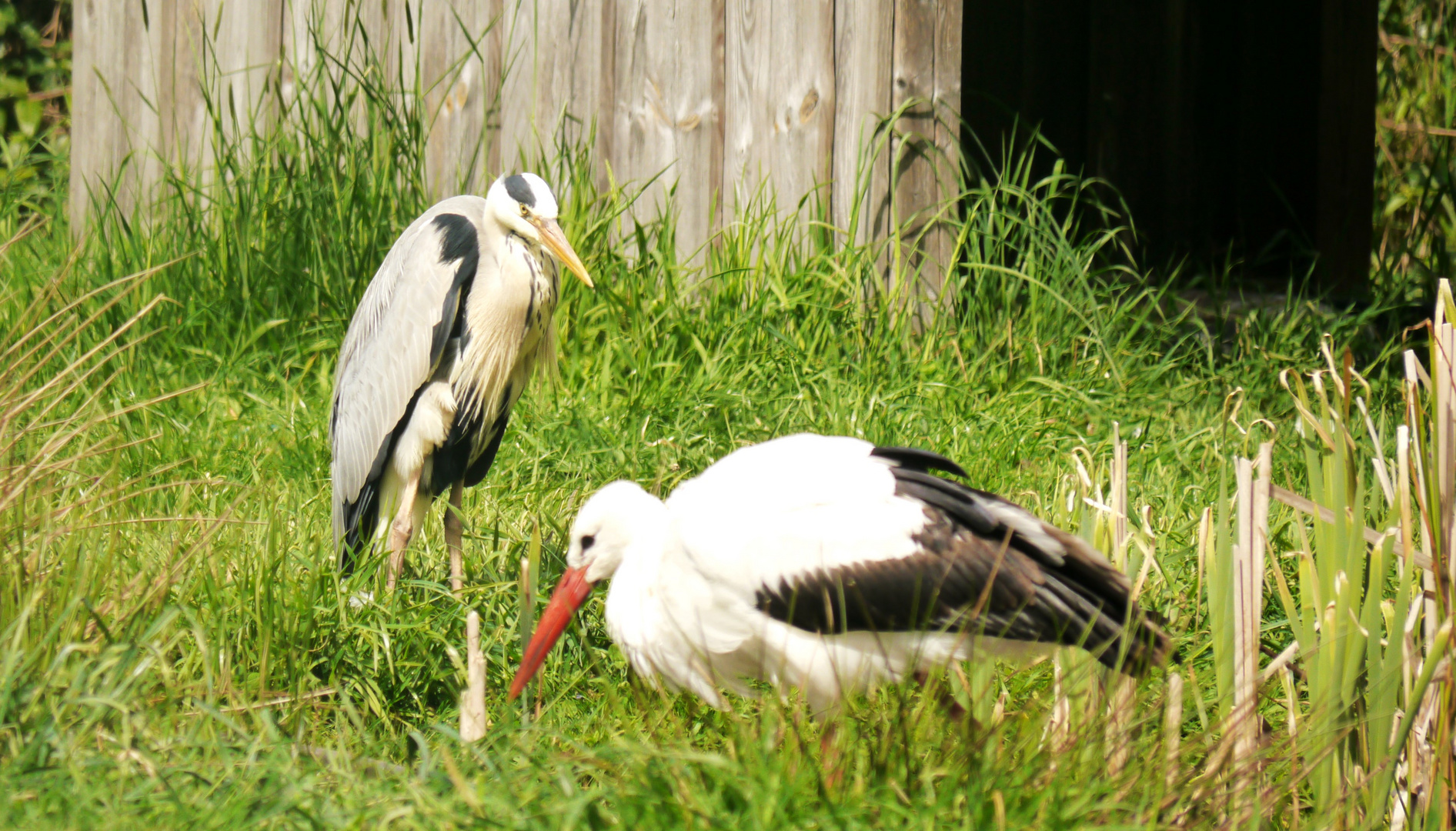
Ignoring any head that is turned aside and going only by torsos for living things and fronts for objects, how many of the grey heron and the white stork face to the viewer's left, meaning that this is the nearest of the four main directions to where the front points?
1

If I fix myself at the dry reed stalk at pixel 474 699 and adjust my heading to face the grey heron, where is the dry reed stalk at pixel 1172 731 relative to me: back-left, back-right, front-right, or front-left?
back-right

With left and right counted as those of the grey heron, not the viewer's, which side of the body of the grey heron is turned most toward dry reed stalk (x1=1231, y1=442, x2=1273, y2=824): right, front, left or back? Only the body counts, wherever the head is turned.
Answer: front

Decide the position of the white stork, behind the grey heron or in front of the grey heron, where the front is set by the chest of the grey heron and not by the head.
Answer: in front

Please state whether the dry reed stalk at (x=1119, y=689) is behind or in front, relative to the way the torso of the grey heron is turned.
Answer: in front

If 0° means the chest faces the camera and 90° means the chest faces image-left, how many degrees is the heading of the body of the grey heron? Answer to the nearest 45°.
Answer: approximately 315°

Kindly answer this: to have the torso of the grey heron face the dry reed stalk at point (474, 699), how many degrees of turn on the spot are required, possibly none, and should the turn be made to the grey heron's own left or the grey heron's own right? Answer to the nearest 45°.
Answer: approximately 45° to the grey heron's own right

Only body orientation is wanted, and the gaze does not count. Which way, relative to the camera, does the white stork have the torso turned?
to the viewer's left
